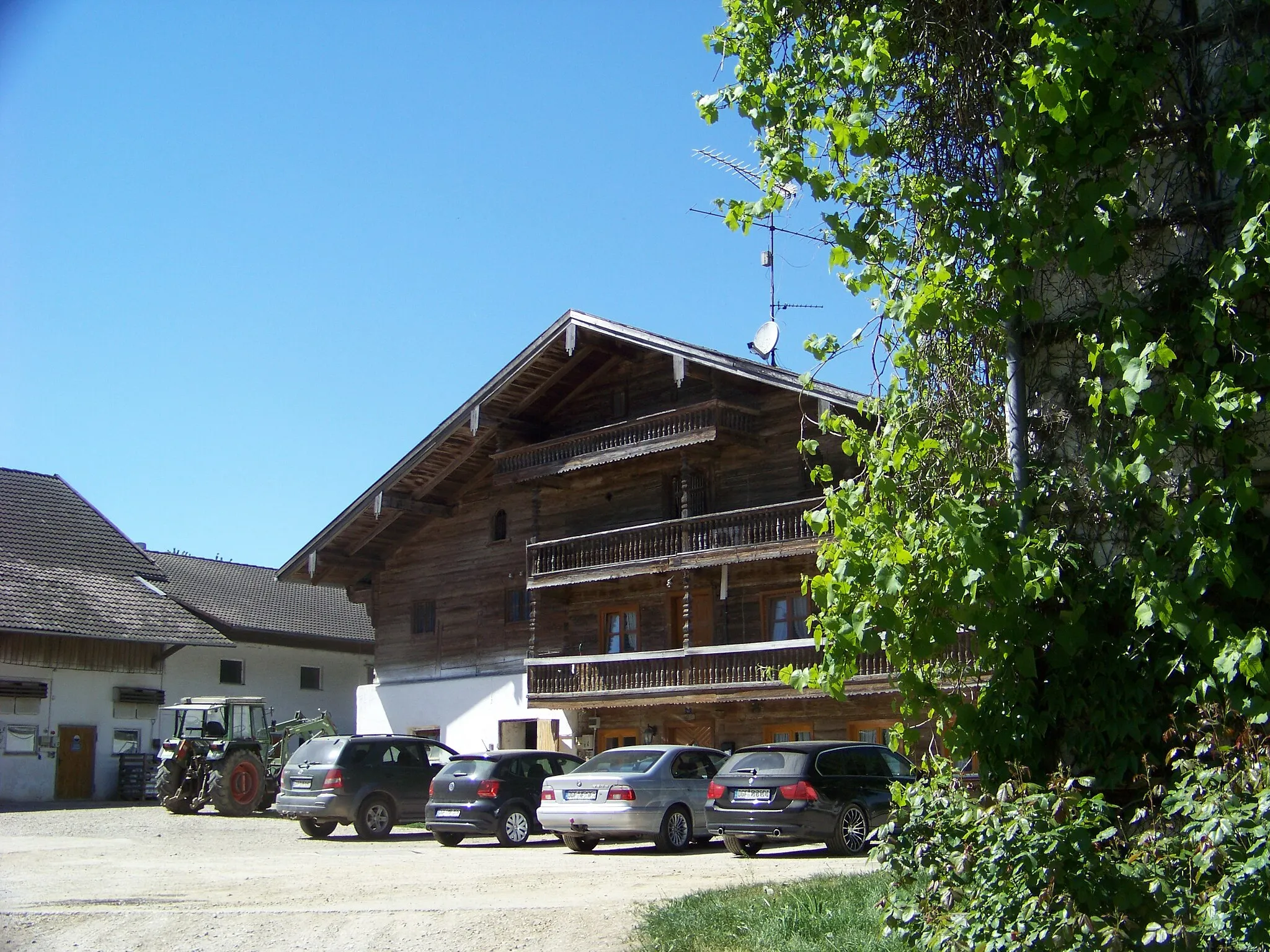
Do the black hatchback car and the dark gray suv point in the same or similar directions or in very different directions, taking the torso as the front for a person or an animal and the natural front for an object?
same or similar directions

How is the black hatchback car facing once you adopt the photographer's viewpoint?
facing away from the viewer and to the right of the viewer

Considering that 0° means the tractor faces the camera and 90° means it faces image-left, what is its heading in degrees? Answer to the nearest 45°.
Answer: approximately 225°

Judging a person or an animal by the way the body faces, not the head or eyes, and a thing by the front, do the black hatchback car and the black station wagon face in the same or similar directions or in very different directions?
same or similar directions

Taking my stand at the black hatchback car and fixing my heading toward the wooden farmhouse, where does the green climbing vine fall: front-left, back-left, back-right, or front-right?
back-right

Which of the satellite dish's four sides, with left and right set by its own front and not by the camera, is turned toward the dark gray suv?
front

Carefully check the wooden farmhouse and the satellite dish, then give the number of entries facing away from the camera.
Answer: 0

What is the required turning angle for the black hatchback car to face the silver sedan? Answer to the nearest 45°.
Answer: approximately 90° to its right

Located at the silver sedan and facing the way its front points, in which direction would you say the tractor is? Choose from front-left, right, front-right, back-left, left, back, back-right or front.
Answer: left

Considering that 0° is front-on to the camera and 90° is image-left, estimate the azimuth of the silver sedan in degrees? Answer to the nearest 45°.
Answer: approximately 225°

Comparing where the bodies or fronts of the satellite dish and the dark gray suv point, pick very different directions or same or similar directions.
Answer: very different directions

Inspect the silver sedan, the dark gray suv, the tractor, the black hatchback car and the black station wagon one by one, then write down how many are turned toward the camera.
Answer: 0

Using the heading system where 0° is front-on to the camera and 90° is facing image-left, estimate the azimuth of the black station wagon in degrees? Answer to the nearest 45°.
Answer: approximately 225°

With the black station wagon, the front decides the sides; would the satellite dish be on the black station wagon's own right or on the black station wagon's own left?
on the black station wagon's own left

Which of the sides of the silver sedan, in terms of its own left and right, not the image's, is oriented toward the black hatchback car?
left
